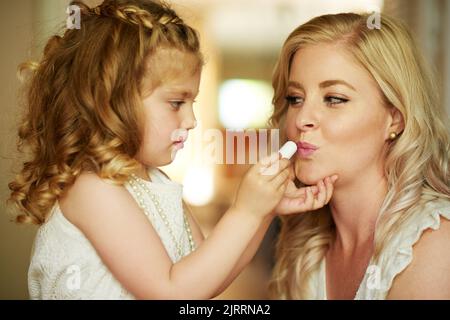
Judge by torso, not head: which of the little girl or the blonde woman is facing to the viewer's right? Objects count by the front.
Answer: the little girl

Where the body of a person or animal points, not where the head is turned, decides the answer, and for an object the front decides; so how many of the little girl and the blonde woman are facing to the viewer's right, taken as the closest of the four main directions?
1

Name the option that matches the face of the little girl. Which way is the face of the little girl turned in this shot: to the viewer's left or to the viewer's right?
to the viewer's right

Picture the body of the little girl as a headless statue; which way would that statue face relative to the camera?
to the viewer's right

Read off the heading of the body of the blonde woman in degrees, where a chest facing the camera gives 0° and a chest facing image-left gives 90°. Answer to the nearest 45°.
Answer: approximately 45°

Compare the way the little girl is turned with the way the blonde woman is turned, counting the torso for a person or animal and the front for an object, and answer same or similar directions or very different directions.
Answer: very different directions
